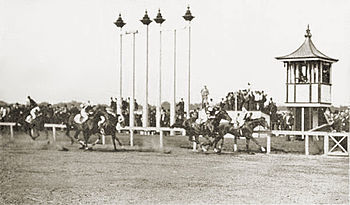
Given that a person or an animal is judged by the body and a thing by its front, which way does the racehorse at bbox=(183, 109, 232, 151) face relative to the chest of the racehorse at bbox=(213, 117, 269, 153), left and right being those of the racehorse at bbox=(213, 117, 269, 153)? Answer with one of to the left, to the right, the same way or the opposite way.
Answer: the same way

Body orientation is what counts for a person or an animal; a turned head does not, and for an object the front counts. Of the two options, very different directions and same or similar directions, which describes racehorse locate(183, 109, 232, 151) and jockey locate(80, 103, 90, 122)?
same or similar directions

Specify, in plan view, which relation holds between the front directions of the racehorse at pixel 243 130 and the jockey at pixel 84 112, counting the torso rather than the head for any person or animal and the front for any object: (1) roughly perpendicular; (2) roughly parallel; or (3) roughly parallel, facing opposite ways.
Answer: roughly parallel
